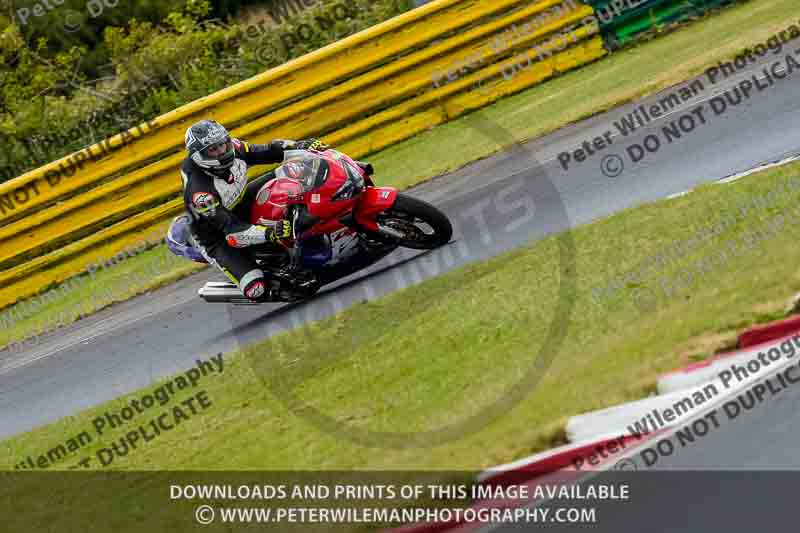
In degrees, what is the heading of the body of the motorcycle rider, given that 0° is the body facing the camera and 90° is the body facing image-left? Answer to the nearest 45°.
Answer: approximately 315°
